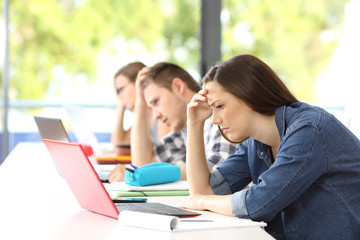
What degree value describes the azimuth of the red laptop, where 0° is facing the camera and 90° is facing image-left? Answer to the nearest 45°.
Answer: approximately 225°

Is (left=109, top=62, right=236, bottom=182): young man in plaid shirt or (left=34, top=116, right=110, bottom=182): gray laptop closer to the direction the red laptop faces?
the young man in plaid shirt

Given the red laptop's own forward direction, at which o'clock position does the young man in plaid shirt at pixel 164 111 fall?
The young man in plaid shirt is roughly at 11 o'clock from the red laptop.

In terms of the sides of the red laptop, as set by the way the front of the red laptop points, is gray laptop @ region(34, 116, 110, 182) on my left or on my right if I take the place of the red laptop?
on my left
